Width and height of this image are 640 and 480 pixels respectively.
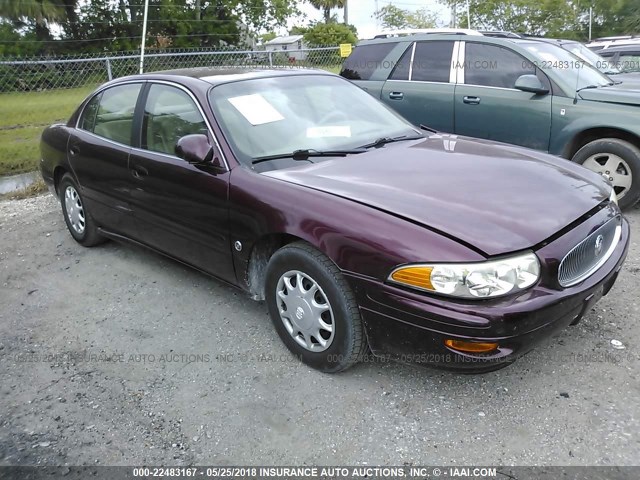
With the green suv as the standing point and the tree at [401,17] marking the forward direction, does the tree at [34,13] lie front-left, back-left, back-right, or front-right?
front-left

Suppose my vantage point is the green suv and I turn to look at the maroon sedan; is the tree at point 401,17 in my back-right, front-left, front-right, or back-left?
back-right

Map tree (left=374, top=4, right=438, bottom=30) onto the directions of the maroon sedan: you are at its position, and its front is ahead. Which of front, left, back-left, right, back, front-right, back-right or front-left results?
back-left

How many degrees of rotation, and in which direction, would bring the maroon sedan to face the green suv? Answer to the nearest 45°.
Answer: approximately 90° to its left

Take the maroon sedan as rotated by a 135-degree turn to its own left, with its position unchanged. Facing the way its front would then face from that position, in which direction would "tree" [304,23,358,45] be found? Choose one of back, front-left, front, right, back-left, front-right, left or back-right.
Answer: front

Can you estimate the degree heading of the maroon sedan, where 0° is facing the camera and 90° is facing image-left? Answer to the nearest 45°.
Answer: approximately 315°

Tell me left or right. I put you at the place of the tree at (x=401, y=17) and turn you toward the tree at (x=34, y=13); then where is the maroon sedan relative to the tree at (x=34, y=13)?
left

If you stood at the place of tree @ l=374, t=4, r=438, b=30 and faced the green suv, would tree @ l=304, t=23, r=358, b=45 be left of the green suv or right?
right

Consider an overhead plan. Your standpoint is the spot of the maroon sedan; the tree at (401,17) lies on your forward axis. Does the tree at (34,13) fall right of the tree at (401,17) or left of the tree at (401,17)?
left
